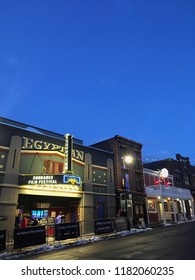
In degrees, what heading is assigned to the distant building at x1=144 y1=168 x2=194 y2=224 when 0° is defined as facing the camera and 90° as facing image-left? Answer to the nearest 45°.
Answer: approximately 315°

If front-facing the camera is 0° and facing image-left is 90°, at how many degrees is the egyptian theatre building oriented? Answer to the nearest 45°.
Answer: approximately 315°

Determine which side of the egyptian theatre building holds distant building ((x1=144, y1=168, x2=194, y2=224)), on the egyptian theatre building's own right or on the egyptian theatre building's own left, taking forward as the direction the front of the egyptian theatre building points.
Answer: on the egyptian theatre building's own left

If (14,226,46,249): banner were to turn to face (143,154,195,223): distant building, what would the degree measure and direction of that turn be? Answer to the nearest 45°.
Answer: approximately 90° to its left

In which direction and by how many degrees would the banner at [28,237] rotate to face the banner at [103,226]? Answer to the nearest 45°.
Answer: approximately 90° to its left

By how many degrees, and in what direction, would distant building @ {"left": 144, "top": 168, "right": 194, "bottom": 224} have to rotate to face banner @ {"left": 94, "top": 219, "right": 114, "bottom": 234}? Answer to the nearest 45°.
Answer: approximately 45° to its right

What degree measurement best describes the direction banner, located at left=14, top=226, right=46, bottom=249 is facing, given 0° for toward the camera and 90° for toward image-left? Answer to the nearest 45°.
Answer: approximately 315°
